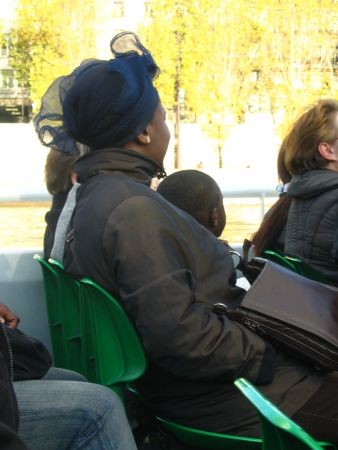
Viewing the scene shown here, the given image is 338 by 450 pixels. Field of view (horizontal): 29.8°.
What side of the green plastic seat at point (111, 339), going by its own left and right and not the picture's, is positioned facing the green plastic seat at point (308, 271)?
front

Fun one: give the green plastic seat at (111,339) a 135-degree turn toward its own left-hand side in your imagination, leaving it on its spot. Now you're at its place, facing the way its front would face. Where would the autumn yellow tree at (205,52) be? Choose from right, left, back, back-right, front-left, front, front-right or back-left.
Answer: right

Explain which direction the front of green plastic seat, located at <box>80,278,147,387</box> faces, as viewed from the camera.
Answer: facing away from the viewer and to the right of the viewer

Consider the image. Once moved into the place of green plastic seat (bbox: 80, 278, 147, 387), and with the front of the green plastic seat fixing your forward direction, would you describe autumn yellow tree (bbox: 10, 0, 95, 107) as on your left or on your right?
on your left

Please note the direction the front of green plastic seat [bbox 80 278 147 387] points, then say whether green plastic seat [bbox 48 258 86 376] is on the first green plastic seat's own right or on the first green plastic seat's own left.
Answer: on the first green plastic seat's own left

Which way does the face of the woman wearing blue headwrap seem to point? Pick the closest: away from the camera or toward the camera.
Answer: away from the camera

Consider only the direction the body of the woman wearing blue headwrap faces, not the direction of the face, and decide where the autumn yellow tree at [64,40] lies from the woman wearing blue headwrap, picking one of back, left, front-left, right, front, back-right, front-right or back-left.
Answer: front-left

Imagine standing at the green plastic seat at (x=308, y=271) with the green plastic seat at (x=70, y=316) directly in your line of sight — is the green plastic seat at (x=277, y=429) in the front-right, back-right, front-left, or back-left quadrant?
front-left

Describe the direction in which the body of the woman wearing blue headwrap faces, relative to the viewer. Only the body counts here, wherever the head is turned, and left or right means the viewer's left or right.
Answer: facing away from the viewer and to the right of the viewer
